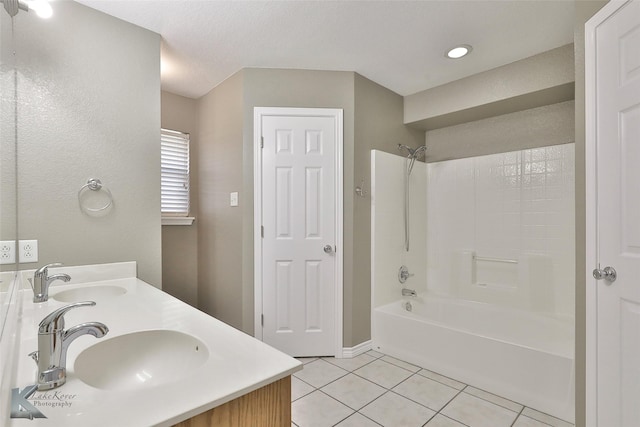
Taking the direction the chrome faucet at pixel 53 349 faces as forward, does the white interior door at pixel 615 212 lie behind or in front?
in front

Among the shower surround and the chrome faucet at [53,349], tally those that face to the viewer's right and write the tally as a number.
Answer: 1

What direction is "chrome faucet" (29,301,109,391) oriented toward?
to the viewer's right

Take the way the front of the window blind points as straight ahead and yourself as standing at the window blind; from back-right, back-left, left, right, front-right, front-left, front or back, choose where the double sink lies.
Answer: front-right

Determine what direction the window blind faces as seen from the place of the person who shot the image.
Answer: facing the viewer and to the right of the viewer

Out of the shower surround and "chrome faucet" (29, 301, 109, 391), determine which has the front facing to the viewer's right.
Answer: the chrome faucet

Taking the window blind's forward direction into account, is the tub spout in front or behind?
in front

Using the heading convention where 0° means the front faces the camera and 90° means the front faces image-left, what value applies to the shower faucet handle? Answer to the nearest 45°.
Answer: approximately 315°

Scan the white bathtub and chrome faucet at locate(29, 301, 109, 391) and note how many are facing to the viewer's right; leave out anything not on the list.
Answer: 1

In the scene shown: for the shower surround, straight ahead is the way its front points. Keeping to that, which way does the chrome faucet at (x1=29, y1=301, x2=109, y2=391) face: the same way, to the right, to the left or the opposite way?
the opposite way
